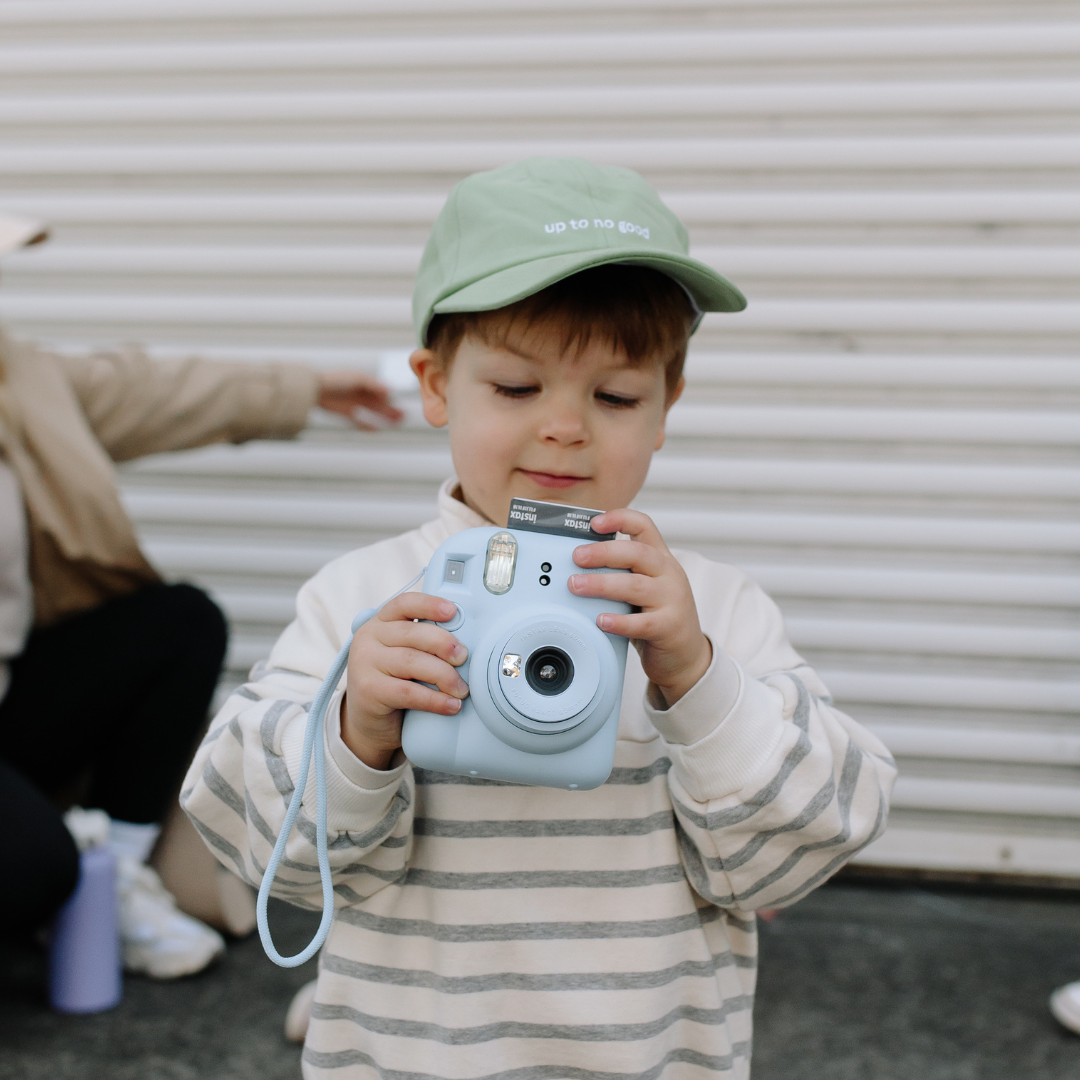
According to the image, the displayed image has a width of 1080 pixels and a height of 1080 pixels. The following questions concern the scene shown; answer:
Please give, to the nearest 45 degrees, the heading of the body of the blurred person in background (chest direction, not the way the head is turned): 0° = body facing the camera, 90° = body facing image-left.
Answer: approximately 315°

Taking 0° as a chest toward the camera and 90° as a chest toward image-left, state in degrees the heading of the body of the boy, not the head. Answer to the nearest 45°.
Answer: approximately 0°

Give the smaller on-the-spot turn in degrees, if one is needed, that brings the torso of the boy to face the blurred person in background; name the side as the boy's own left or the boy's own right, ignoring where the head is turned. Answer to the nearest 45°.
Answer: approximately 135° to the boy's own right

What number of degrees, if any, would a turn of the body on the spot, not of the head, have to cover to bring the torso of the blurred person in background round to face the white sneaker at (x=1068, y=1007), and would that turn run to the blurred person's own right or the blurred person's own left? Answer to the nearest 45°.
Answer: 0° — they already face it

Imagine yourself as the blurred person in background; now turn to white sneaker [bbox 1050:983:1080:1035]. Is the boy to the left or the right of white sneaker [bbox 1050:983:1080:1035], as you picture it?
right
